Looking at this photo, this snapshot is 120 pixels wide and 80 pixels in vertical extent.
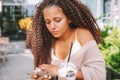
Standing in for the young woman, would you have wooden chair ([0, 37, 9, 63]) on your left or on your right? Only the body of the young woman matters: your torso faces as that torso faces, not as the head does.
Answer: on your right

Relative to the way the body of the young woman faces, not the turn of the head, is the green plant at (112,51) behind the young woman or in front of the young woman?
behind

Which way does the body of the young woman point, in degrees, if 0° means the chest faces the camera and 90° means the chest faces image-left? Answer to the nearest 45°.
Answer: approximately 45°
